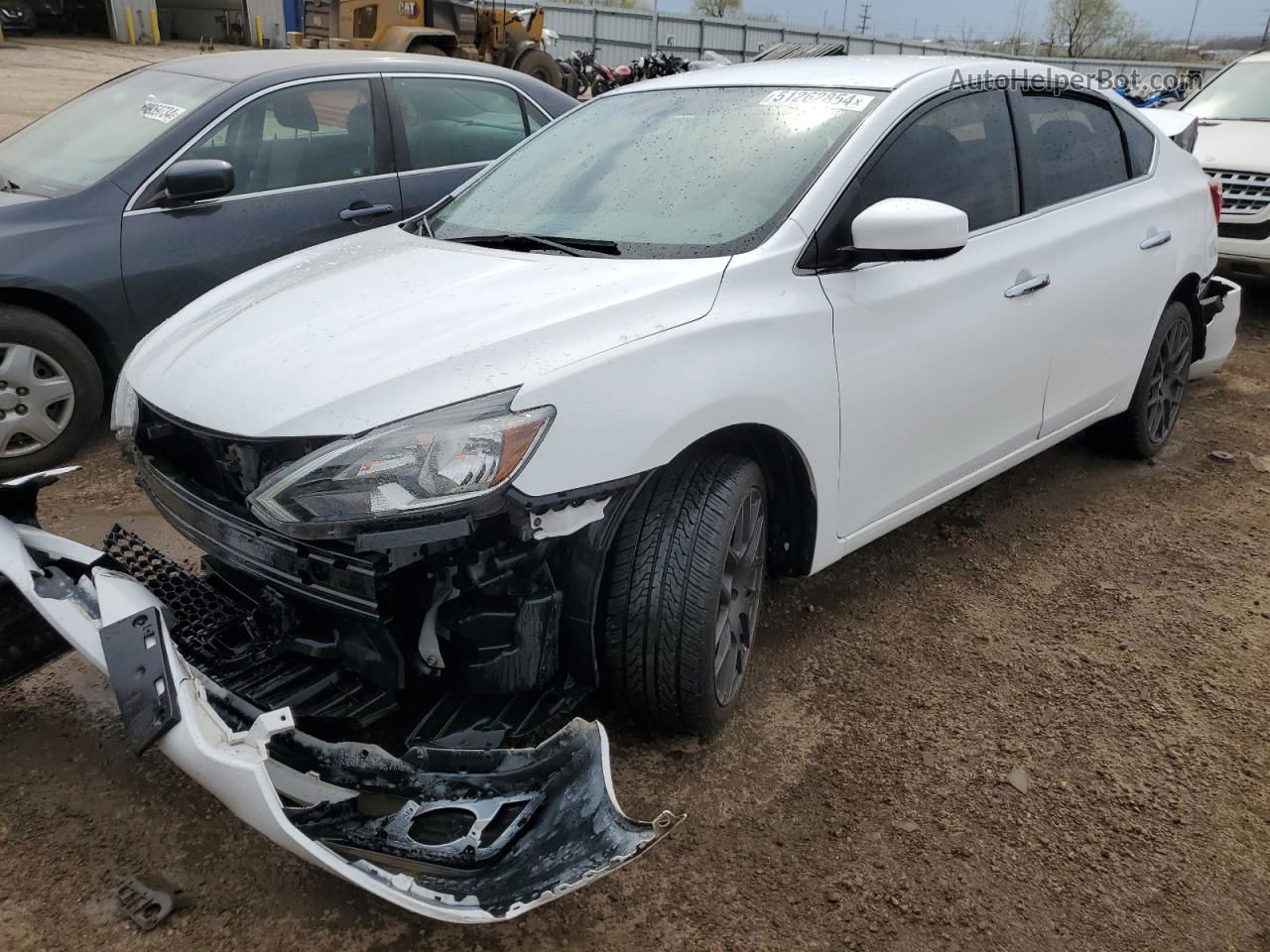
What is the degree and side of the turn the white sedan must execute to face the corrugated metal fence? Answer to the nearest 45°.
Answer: approximately 135° to its right

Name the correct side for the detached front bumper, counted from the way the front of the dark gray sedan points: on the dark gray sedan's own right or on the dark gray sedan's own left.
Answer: on the dark gray sedan's own left

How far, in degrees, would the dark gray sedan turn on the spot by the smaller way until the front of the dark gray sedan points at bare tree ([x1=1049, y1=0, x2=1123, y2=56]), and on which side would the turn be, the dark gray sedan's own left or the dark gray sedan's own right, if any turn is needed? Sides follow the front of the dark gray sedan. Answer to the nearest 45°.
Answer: approximately 180°

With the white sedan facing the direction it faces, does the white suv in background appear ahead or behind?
behind

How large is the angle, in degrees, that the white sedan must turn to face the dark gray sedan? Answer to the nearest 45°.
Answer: approximately 90° to its right

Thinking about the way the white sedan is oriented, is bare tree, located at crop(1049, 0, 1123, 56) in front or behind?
behind

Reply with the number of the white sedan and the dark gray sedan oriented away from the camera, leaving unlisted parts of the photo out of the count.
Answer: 0

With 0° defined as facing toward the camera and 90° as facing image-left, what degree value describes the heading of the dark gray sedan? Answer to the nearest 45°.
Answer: approximately 45°

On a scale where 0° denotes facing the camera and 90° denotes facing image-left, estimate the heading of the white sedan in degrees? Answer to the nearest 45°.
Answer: approximately 45°
